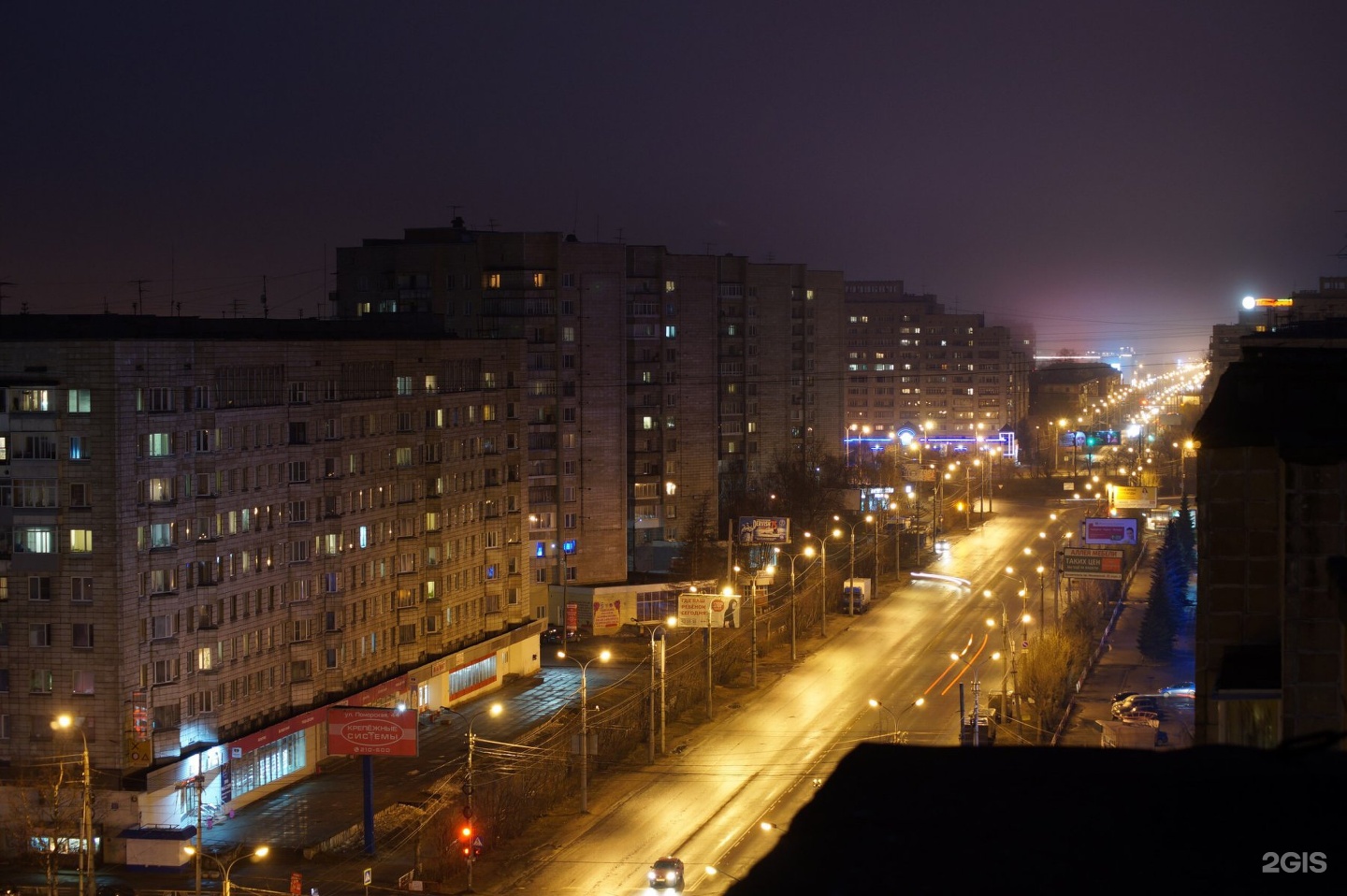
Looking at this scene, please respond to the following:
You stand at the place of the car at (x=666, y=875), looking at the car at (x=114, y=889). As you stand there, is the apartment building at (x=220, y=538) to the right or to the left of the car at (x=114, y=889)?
right

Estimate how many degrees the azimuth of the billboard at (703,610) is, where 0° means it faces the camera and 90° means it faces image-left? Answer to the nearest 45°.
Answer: approximately 0°

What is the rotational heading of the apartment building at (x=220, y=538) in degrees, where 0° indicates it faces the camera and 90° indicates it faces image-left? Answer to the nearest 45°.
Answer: approximately 315°

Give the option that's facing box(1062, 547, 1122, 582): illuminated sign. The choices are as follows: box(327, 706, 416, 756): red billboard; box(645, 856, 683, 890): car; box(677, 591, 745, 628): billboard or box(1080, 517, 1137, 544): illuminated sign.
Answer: box(1080, 517, 1137, 544): illuminated sign

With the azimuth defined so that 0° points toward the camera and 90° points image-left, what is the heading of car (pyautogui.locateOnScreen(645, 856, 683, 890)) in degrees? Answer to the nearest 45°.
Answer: approximately 45°

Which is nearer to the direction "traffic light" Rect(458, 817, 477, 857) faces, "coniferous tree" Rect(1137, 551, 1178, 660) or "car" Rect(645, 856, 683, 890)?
the car

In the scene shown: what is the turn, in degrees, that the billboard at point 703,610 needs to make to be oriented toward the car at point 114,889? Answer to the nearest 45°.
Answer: approximately 45° to its right

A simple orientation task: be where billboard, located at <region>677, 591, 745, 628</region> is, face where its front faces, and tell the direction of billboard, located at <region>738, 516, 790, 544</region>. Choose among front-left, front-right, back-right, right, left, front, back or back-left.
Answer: back

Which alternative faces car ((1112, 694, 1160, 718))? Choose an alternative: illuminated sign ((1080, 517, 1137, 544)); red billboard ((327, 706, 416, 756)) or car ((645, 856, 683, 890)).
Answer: the illuminated sign

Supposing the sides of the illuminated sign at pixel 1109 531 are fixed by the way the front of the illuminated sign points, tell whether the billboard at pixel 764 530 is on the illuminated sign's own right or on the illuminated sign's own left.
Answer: on the illuminated sign's own right

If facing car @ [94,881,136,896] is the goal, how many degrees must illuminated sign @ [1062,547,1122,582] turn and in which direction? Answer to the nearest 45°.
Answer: approximately 45° to its right

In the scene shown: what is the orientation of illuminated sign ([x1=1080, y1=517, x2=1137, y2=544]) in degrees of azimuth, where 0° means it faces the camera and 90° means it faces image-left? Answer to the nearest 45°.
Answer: approximately 0°

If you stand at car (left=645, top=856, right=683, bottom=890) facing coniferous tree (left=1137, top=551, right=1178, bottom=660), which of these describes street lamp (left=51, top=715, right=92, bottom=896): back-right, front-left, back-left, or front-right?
back-left
